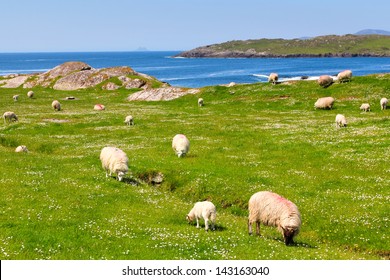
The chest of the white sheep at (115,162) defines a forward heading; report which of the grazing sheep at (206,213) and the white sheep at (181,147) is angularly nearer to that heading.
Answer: the grazing sheep

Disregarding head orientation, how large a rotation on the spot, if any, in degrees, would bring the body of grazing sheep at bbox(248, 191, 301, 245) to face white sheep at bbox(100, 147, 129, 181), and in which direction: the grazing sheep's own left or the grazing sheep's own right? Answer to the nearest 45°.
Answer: approximately 180°

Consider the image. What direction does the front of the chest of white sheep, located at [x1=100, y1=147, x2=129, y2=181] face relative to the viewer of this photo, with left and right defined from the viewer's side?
facing the viewer and to the right of the viewer

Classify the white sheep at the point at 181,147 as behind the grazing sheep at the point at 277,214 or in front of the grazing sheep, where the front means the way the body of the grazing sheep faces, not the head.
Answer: behind

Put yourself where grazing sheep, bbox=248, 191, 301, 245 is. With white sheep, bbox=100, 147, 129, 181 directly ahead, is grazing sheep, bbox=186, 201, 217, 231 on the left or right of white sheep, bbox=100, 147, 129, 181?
left

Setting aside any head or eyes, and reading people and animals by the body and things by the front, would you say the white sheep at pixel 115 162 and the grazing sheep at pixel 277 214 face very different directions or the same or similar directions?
same or similar directions

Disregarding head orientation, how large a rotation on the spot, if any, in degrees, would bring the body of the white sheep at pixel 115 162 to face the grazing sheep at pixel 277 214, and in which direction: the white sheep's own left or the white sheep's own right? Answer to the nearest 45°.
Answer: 0° — it already faces it

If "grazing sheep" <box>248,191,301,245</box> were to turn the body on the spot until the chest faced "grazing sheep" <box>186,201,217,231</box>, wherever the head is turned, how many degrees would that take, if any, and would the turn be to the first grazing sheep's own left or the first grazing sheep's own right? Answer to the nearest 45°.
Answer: approximately 135° to the first grazing sheep's own right

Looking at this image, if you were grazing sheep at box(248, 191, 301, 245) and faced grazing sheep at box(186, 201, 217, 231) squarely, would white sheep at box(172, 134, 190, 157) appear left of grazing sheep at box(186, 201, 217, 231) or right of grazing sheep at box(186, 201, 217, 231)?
right

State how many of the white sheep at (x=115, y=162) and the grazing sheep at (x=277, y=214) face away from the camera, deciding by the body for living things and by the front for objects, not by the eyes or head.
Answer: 0
